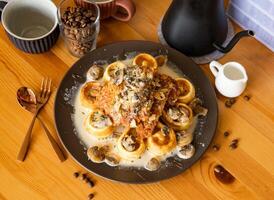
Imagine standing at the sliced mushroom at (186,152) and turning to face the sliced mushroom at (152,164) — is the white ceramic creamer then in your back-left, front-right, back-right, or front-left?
back-right

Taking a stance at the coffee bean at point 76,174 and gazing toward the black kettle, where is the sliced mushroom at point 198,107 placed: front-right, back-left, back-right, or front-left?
front-right

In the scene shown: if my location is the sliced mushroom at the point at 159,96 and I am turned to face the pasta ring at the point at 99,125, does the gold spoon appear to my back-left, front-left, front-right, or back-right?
front-right

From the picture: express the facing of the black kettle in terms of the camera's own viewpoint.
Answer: facing the viewer and to the right of the viewer
